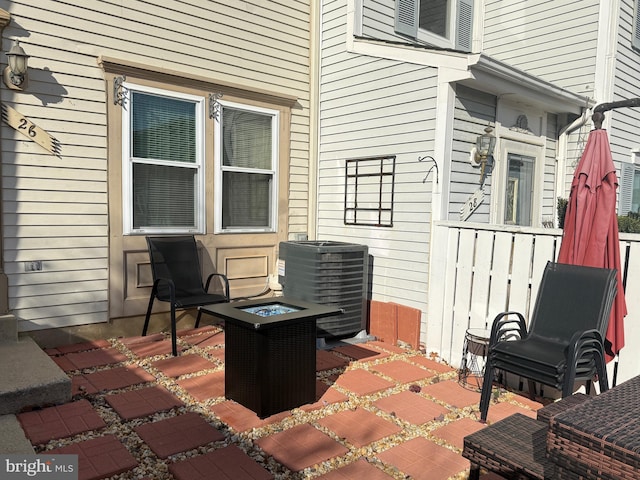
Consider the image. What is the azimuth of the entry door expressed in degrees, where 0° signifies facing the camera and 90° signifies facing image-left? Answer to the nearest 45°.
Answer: approximately 315°

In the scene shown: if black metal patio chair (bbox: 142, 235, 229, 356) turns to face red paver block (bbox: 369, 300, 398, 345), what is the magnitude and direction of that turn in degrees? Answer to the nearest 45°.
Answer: approximately 45° to its left

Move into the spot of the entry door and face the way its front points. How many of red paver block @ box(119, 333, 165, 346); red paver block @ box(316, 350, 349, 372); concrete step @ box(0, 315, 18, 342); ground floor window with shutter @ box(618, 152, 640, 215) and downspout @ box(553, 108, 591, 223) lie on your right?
3

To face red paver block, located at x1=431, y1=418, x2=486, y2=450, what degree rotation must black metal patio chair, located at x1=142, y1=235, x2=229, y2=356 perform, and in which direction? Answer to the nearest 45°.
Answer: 0° — it already faces it

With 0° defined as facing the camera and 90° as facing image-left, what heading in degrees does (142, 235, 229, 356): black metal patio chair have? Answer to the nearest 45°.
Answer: approximately 315°

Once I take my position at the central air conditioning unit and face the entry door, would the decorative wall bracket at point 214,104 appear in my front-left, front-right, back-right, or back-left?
back-left

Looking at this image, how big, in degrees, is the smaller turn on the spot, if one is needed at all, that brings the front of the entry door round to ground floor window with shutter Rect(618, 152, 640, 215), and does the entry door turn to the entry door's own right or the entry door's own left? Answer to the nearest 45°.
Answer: approximately 90° to the entry door's own left
